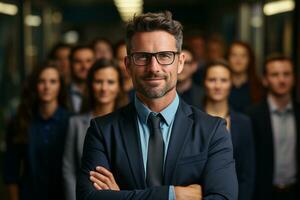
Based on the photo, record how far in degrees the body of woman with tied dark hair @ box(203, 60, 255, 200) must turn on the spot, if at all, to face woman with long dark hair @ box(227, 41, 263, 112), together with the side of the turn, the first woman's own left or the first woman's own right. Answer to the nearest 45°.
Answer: approximately 180°

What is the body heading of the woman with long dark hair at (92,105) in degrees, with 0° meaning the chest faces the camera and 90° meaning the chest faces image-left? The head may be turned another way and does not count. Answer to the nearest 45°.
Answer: approximately 0°

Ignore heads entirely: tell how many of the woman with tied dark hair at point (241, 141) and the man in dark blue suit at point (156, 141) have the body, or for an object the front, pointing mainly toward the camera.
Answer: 2

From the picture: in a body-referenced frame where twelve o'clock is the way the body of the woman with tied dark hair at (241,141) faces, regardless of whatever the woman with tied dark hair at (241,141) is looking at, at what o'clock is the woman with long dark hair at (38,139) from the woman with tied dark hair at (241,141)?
the woman with long dark hair at (38,139) is roughly at 3 o'clock from the woman with tied dark hair at (241,141).

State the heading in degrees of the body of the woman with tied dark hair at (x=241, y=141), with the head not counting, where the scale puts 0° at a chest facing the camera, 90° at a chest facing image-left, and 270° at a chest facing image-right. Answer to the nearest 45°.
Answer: approximately 0°
